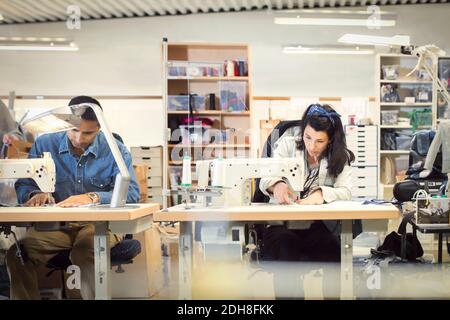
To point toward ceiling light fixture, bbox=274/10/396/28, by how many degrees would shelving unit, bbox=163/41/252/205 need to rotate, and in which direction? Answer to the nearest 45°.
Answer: approximately 90° to its left

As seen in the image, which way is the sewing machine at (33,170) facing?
away from the camera

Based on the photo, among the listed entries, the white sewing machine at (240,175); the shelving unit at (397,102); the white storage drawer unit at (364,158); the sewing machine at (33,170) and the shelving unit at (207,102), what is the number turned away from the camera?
2

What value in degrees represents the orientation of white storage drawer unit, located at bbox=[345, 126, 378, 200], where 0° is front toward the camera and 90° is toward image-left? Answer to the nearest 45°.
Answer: approximately 0°

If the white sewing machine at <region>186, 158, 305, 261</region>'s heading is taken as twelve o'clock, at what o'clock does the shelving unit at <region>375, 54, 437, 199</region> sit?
The shelving unit is roughly at 2 o'clock from the white sewing machine.

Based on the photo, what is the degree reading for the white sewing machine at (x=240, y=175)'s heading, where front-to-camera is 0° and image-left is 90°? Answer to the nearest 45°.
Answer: approximately 180°

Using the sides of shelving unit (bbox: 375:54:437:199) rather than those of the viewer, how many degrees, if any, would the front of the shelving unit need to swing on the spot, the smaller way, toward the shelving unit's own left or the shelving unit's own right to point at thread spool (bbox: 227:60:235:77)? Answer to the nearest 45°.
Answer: approximately 90° to the shelving unit's own right

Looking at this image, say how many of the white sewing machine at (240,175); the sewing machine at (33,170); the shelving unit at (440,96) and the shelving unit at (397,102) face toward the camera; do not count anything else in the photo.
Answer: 2

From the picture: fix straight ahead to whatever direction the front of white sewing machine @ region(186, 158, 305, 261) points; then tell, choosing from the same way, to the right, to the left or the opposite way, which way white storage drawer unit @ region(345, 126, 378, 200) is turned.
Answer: the opposite way

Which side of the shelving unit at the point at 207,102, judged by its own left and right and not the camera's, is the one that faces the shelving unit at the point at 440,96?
left

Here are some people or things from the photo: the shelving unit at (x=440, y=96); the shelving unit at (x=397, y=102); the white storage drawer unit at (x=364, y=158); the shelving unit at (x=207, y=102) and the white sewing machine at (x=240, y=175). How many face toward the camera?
4

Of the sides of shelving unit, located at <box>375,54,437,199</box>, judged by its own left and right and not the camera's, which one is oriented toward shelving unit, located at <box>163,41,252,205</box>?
right

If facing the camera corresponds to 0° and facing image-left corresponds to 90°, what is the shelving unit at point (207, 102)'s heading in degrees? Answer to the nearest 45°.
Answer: approximately 0°
